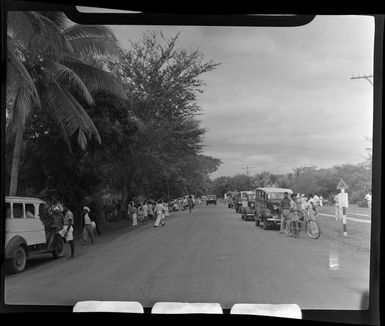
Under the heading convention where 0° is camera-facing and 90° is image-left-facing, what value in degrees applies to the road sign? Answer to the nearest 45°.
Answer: approximately 0°
